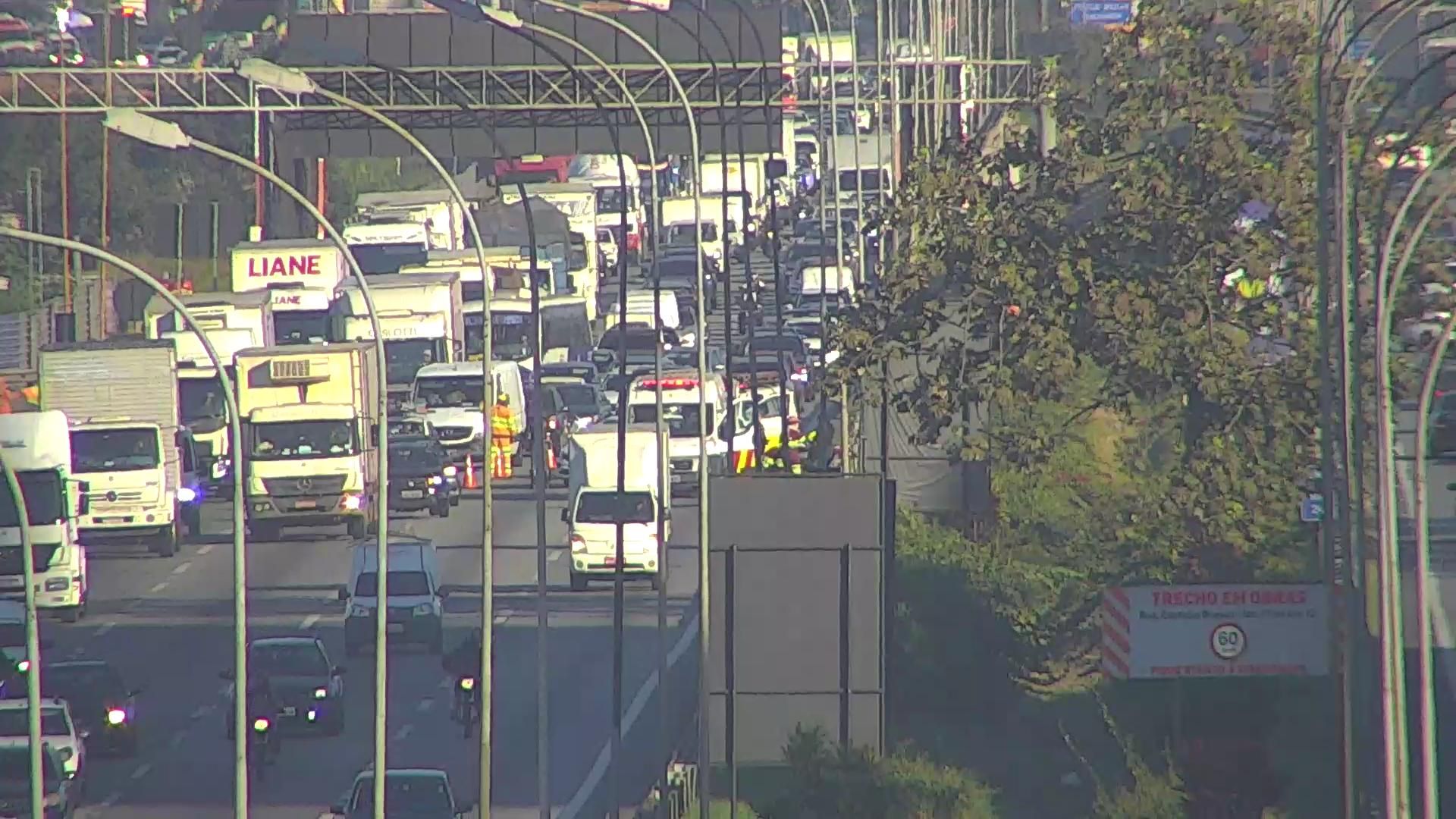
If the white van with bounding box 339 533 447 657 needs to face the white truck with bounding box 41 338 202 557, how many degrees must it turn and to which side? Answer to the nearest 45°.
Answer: approximately 135° to its right

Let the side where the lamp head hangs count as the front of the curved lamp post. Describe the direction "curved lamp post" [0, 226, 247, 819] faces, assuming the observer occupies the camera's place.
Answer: facing to the left of the viewer

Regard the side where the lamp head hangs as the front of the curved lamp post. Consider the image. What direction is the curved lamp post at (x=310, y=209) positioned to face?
to the viewer's left

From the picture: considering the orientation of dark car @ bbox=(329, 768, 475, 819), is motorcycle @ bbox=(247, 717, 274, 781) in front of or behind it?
behind
